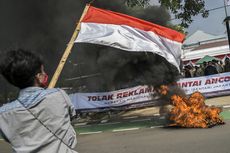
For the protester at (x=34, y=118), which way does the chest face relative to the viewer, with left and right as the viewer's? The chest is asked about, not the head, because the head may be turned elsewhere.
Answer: facing away from the viewer and to the right of the viewer

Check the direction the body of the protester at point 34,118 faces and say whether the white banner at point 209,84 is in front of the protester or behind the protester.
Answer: in front

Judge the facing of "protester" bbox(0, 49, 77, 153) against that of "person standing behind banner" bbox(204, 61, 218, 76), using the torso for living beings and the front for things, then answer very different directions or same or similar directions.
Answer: very different directions

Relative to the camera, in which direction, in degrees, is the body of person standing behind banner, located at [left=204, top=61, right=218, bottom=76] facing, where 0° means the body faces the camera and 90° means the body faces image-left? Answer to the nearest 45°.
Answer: approximately 0°

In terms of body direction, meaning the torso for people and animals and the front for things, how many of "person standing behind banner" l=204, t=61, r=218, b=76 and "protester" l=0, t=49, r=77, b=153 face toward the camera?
1

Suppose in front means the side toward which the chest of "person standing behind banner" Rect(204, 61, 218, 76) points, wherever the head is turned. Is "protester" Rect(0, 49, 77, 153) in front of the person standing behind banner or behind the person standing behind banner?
in front

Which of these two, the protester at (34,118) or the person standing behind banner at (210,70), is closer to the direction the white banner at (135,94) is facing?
the protester

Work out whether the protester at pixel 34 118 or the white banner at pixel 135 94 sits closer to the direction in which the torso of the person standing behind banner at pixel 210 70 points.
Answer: the protester

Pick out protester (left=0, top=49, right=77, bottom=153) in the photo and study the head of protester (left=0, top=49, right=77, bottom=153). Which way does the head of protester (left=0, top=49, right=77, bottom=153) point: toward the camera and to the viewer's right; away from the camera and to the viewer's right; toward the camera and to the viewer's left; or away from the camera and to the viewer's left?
away from the camera and to the viewer's right
